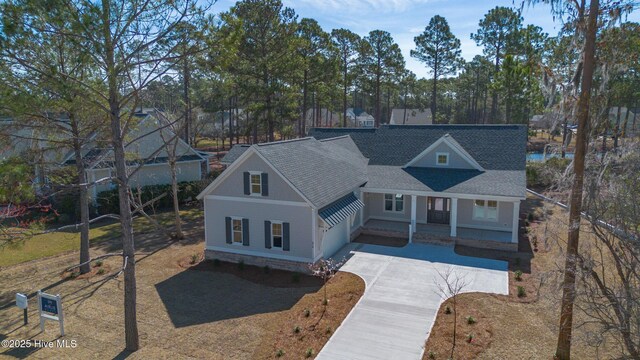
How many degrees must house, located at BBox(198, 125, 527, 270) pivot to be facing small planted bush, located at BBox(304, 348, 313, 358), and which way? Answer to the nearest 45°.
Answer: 0° — it already faces it

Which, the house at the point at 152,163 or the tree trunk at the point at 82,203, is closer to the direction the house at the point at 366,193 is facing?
the tree trunk

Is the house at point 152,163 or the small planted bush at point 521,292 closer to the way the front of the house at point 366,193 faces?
the small planted bush

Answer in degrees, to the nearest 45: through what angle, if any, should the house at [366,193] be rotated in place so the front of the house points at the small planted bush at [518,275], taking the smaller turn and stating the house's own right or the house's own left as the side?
approximately 45° to the house's own left

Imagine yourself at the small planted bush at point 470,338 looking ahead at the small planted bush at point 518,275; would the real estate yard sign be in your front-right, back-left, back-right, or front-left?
back-left

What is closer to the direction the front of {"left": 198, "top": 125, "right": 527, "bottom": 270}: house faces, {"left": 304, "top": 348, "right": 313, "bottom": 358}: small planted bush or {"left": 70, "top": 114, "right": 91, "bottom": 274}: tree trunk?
the small planted bush

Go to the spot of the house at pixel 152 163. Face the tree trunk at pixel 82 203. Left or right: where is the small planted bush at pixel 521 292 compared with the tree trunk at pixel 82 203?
left

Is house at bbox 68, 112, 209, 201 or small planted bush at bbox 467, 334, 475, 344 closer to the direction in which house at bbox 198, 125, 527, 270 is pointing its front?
the small planted bush

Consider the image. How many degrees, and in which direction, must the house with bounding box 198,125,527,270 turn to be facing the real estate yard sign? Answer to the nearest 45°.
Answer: approximately 45° to its right

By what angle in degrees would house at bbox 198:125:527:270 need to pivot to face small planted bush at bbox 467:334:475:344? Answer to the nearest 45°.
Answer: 0° — it already faces it

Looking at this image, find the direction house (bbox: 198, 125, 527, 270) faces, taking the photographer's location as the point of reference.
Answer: facing the viewer

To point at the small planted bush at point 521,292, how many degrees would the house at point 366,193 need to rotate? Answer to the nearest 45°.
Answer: approximately 45° to its left

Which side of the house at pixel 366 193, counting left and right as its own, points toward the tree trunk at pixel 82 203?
right
